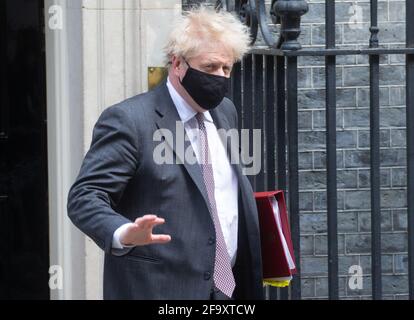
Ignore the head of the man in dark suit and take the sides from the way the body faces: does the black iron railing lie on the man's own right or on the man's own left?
on the man's own left
